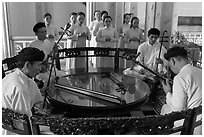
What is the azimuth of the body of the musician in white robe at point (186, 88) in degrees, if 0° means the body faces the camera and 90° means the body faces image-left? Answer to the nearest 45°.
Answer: approximately 135°

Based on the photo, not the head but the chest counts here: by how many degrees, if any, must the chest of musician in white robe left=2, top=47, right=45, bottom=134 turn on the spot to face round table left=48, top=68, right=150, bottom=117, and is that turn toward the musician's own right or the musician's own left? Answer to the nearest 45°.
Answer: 0° — they already face it

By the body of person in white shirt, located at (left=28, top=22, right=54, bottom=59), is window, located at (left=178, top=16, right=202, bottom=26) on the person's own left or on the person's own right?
on the person's own left

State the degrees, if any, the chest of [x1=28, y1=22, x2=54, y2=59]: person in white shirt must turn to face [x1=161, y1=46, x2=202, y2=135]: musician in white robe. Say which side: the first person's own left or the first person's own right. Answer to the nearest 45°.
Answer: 0° — they already face them

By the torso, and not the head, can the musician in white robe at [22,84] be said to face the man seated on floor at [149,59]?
yes

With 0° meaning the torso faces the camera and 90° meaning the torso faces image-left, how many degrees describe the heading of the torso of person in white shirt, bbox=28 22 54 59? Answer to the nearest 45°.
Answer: approximately 315°

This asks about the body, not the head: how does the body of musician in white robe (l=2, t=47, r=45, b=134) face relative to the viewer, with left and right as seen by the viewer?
facing away from the viewer and to the right of the viewer

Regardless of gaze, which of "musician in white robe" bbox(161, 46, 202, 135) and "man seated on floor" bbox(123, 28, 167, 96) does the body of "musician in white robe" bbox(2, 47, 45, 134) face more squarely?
the man seated on floor

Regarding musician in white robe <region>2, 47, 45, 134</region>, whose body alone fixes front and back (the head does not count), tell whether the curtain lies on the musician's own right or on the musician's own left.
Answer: on the musician's own left
